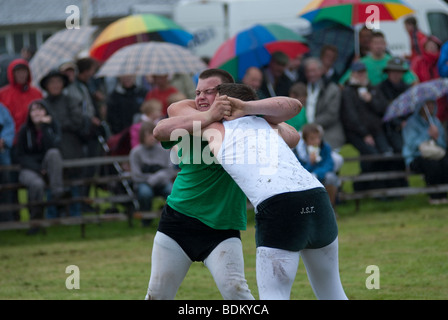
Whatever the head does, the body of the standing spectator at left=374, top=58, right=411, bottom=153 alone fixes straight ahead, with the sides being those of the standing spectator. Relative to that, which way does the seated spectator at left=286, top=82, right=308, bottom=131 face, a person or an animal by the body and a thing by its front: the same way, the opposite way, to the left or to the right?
the same way

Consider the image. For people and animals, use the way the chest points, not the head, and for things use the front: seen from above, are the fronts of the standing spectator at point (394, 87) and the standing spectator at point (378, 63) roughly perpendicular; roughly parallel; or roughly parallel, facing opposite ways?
roughly parallel

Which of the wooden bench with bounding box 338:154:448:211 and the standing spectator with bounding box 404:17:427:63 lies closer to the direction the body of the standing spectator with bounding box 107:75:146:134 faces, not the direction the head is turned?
the wooden bench

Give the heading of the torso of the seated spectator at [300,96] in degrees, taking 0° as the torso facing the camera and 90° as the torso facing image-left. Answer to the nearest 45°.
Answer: approximately 0°

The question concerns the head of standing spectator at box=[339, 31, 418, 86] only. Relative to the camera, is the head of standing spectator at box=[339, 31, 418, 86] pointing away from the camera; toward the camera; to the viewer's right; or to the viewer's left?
toward the camera

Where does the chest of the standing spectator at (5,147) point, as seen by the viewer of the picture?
toward the camera

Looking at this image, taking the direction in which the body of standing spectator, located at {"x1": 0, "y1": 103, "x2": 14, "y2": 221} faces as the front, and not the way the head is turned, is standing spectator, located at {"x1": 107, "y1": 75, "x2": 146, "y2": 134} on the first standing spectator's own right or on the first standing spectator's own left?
on the first standing spectator's own left

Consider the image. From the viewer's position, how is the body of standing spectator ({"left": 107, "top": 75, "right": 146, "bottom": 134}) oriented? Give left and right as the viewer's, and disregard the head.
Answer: facing the viewer

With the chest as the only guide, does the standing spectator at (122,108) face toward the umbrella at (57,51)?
no

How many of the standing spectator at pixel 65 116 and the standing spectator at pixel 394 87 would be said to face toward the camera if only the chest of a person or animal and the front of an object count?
2
